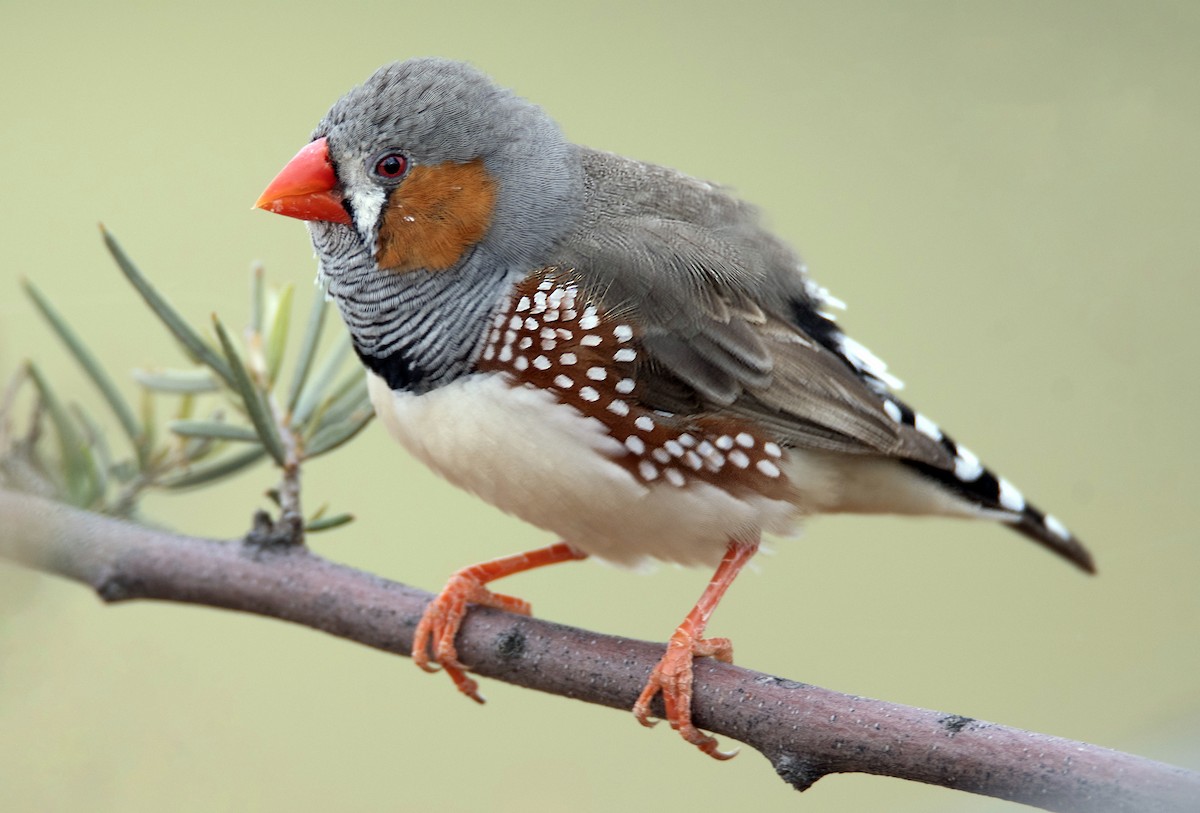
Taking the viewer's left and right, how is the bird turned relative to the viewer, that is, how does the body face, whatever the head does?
facing to the left of the viewer
